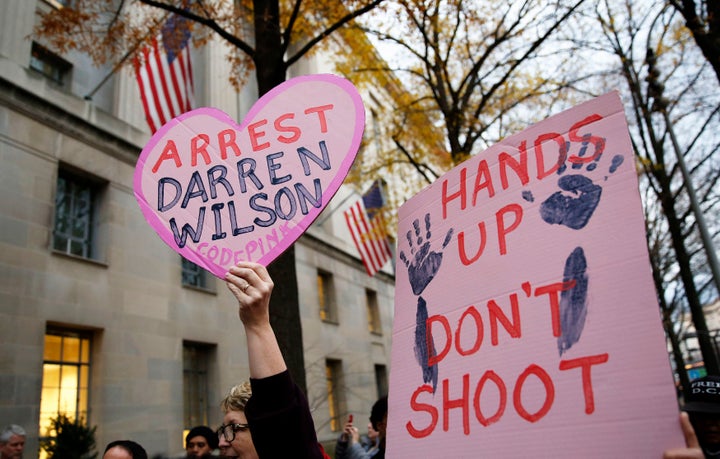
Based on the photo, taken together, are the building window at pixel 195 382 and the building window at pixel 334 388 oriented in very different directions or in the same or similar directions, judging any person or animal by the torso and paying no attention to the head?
same or similar directions

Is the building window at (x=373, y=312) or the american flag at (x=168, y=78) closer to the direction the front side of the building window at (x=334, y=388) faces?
the american flag

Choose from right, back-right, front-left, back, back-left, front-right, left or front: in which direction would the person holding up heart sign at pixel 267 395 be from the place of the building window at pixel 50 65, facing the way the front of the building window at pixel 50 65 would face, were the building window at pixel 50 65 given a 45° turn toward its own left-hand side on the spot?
right

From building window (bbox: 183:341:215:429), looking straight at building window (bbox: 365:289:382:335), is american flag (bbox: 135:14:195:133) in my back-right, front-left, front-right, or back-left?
back-right

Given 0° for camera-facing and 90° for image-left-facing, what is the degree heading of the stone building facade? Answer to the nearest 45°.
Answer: approximately 315°

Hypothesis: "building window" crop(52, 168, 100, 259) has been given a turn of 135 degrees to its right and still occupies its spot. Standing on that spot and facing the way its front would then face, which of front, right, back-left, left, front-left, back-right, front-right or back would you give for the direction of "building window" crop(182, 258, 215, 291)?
back-right

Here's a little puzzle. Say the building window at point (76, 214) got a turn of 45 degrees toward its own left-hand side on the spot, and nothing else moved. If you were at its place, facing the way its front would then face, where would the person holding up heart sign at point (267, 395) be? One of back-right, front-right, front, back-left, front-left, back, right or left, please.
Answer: right

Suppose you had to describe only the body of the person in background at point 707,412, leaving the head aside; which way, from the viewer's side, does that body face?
toward the camera

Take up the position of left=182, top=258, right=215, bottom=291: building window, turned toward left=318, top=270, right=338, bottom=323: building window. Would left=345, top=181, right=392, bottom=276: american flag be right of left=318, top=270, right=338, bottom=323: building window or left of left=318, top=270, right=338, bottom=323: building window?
right

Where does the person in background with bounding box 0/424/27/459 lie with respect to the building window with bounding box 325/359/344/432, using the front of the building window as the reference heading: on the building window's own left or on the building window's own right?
on the building window's own right

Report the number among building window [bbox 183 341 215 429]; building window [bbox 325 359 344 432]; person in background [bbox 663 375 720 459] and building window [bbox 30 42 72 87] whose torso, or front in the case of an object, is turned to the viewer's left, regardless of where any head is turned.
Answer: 0

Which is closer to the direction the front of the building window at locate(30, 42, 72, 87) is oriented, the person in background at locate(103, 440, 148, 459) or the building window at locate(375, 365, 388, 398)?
the person in background

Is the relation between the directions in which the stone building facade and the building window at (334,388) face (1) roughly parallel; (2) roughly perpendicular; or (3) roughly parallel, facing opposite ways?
roughly parallel

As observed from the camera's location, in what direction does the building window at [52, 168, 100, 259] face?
facing the viewer and to the right of the viewer
